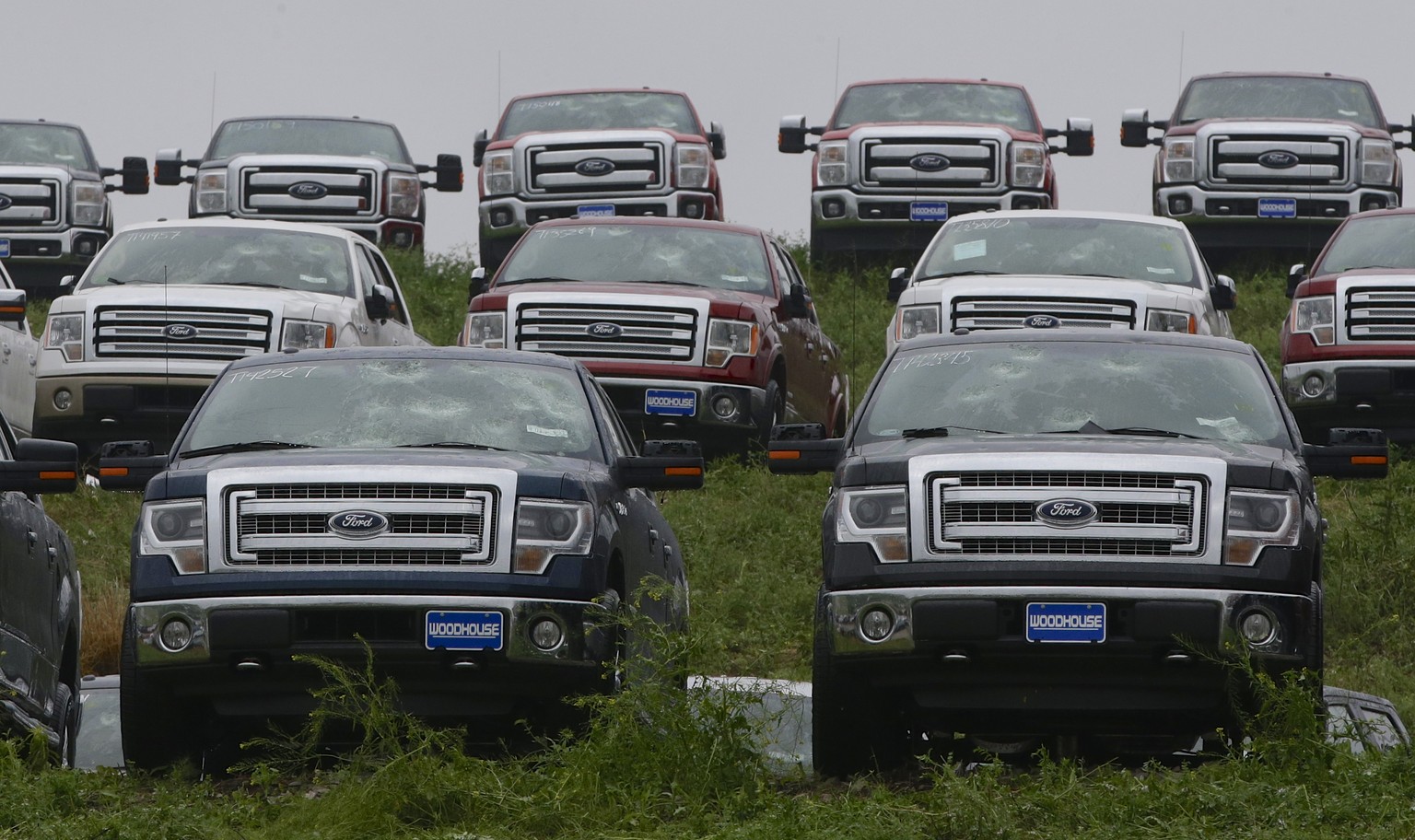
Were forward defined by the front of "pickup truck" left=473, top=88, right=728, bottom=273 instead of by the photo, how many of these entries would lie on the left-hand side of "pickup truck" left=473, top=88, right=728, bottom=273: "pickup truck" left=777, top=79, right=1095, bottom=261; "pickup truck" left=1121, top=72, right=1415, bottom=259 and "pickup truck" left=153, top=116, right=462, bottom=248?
2

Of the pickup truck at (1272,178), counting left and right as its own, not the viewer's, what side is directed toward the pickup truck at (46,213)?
right

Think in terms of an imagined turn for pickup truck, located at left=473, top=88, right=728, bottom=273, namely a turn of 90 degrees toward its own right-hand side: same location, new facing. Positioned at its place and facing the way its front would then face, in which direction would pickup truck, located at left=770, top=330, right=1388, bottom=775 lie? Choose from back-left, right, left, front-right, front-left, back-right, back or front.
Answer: left

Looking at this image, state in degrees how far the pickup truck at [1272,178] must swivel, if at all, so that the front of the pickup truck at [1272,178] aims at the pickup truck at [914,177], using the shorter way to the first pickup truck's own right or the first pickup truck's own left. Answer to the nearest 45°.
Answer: approximately 90° to the first pickup truck's own right

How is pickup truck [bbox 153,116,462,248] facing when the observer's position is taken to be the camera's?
facing the viewer

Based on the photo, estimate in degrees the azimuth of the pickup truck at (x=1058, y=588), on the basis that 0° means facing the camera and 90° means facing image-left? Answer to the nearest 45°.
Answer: approximately 0°

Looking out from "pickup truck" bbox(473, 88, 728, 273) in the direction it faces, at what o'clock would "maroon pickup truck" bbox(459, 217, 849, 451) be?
The maroon pickup truck is roughly at 12 o'clock from the pickup truck.

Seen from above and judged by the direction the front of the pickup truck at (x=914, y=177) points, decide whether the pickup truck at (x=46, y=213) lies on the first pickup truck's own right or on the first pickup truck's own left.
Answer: on the first pickup truck's own right

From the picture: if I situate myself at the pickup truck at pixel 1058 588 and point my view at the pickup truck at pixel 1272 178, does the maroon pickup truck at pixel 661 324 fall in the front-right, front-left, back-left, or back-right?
front-left

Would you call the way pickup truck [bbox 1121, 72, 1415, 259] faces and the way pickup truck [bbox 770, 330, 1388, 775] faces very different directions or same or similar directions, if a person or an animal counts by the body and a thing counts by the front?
same or similar directions

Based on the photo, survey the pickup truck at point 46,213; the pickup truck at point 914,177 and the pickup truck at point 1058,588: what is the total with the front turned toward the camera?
3

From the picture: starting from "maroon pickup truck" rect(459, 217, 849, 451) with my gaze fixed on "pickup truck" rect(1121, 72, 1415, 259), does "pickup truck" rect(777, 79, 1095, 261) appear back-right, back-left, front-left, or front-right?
front-left

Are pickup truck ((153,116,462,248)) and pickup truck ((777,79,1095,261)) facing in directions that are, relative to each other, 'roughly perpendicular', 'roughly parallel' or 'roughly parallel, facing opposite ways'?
roughly parallel

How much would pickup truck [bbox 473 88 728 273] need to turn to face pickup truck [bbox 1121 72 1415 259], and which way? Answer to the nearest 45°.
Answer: approximately 90° to its left

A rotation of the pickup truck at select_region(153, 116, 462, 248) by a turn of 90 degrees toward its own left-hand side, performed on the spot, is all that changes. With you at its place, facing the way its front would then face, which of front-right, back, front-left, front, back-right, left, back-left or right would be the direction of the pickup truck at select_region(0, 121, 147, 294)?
back

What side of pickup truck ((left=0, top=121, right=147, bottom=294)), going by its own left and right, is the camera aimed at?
front

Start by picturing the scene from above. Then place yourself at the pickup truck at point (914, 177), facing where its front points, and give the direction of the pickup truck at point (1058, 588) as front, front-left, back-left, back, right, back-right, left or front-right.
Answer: front

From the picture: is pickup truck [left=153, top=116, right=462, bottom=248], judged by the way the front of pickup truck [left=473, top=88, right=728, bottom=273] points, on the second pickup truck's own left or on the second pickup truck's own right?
on the second pickup truck's own right

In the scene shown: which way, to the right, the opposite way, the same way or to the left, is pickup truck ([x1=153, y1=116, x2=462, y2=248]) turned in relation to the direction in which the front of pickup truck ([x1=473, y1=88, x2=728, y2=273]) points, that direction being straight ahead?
the same way

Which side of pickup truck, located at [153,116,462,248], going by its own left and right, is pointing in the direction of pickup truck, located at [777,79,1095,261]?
left
